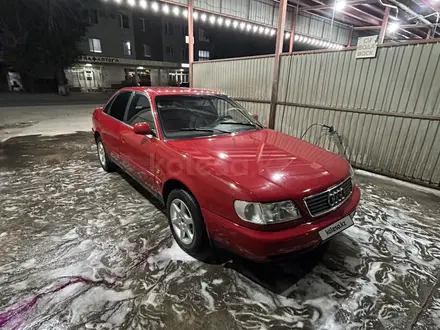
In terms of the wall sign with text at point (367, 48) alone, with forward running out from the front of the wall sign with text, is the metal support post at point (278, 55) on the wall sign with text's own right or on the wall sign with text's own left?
on the wall sign with text's own right

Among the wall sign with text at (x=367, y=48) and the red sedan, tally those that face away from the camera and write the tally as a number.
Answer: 0

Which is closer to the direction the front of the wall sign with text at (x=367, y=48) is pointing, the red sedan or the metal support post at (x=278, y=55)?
the red sedan

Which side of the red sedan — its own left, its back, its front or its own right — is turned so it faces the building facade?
back

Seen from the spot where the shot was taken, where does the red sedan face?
facing the viewer and to the right of the viewer

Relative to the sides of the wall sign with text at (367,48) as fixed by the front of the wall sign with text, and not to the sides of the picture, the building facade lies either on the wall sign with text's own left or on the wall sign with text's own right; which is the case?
on the wall sign with text's own right

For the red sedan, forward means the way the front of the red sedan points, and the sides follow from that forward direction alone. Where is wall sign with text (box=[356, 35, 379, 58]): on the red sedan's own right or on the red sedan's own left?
on the red sedan's own left

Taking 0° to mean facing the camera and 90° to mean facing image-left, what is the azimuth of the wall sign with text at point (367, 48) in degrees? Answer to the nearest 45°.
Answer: approximately 45°

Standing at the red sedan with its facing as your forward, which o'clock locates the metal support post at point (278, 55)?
The metal support post is roughly at 8 o'clock from the red sedan.

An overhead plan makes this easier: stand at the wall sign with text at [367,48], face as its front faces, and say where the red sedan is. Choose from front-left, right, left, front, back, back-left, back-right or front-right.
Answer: front-left
